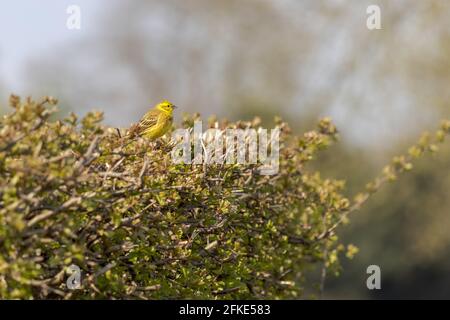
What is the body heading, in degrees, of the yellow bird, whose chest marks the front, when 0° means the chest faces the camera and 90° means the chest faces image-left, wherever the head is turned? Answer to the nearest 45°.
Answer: approximately 270°
